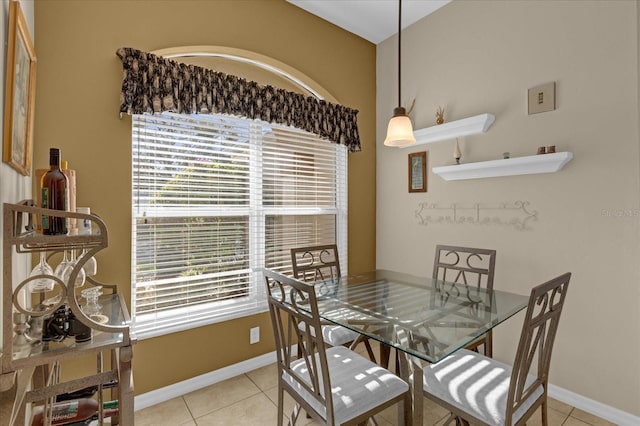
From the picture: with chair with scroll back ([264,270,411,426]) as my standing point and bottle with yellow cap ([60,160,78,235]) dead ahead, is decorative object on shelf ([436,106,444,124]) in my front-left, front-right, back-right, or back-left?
back-right

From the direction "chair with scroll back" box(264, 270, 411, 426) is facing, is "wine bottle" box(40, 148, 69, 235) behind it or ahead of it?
behind

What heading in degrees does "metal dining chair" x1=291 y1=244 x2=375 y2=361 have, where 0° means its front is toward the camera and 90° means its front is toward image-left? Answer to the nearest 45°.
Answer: approximately 315°

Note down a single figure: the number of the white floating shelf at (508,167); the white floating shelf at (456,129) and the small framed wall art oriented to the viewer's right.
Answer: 0

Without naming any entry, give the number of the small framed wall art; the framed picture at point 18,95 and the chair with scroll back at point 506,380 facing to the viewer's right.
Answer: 1

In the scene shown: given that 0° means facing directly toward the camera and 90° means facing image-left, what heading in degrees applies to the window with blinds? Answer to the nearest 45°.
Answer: approximately 315°

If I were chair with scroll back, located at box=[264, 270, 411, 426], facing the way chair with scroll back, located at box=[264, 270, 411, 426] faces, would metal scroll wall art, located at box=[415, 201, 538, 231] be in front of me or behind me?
in front

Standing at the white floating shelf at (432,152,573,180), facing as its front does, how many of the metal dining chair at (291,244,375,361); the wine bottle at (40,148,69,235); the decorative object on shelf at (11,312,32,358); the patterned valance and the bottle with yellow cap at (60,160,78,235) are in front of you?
5

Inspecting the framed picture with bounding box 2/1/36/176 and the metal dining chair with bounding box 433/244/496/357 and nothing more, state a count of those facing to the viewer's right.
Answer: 1

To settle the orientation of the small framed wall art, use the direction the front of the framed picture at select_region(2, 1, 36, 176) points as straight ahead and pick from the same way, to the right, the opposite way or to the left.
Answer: the opposite way

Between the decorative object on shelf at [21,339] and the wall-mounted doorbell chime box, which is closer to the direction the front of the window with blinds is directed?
the wall-mounted doorbell chime box

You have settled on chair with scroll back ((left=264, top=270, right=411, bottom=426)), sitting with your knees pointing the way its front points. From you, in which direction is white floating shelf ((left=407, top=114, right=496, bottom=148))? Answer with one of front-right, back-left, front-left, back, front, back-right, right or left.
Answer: front

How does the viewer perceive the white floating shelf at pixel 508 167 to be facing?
facing the viewer and to the left of the viewer

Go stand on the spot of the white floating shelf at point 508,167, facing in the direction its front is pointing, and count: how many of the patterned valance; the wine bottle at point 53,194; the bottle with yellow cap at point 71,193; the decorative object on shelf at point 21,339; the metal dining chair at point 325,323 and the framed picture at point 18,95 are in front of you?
6

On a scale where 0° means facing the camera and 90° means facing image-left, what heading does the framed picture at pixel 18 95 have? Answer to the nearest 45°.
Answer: approximately 270°

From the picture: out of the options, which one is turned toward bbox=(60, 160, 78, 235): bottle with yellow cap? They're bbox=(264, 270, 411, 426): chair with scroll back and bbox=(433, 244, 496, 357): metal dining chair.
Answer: the metal dining chair
